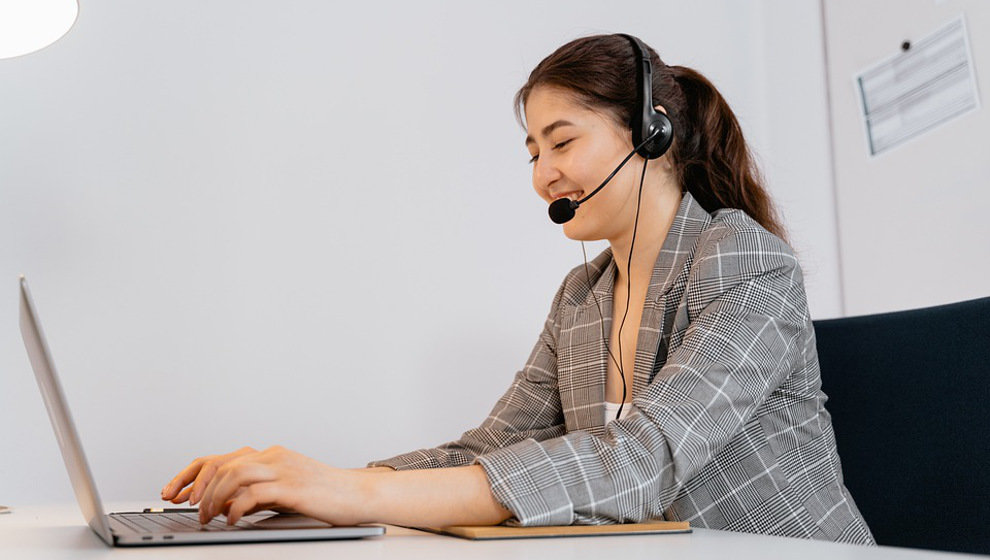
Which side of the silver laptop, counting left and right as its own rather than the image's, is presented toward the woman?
front

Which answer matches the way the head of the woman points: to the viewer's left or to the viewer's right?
to the viewer's left

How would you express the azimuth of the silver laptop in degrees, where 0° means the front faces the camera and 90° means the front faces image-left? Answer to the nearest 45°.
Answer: approximately 270°

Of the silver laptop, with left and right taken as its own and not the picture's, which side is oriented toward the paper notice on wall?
front
